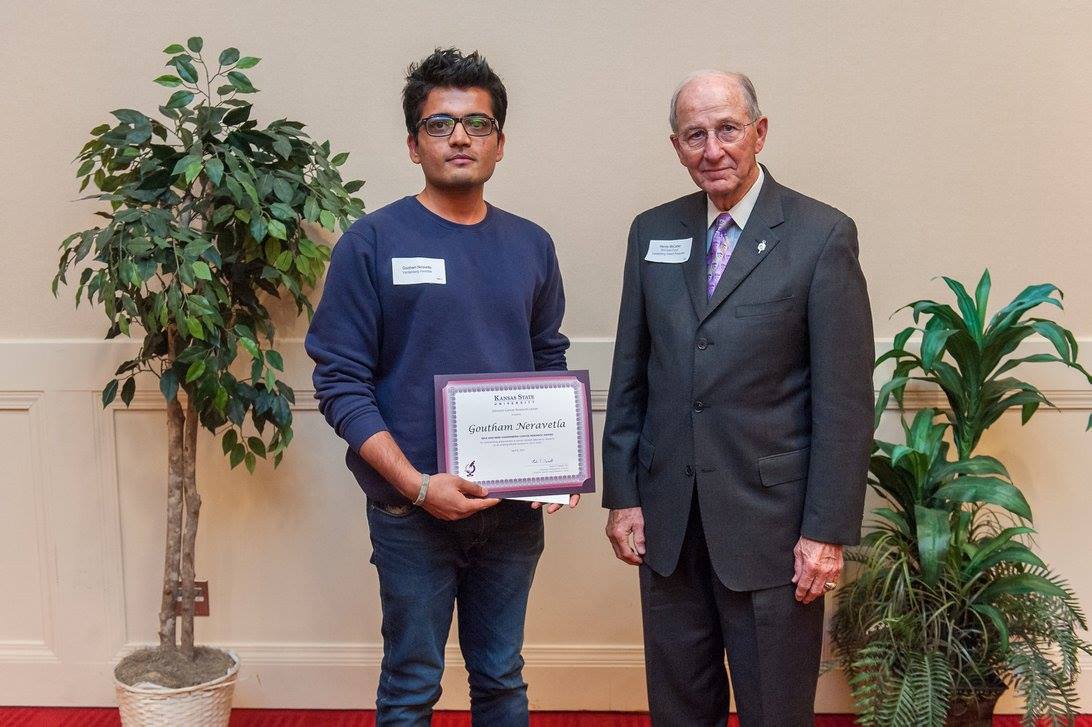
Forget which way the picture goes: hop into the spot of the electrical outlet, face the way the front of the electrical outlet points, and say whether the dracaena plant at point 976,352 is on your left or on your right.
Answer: on your left

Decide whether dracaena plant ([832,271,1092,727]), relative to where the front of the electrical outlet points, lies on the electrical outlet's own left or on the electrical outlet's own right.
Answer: on the electrical outlet's own left

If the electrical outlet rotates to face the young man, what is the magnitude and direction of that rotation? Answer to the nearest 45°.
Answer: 0° — it already faces them

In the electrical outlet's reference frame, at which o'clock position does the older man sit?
The older man is roughly at 11 o'clock from the electrical outlet.

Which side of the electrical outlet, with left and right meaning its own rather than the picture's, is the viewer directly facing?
front

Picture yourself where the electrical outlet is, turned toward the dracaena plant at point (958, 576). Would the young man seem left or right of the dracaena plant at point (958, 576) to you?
right
